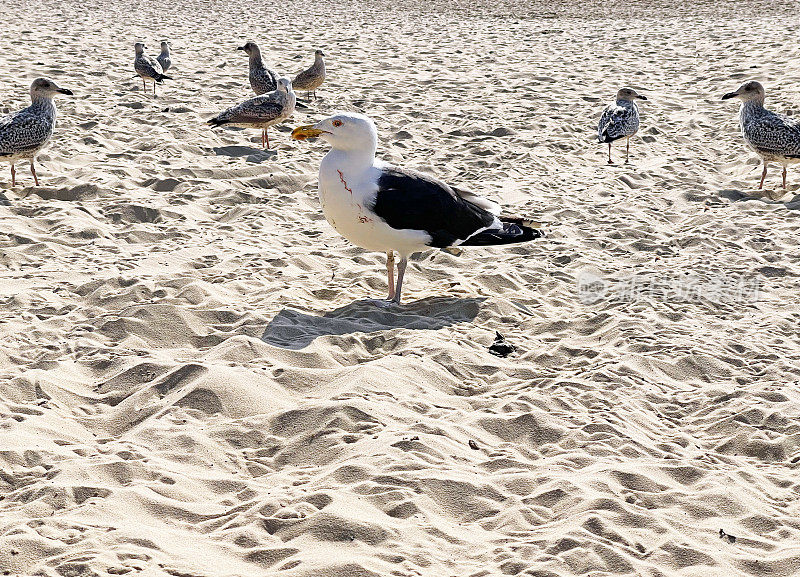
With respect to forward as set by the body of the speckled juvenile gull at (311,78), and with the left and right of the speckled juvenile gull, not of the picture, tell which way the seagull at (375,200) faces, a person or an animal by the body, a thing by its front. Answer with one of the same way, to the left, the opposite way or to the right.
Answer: the opposite way

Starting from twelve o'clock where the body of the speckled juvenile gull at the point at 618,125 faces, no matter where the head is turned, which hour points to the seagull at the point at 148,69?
The seagull is roughly at 9 o'clock from the speckled juvenile gull.

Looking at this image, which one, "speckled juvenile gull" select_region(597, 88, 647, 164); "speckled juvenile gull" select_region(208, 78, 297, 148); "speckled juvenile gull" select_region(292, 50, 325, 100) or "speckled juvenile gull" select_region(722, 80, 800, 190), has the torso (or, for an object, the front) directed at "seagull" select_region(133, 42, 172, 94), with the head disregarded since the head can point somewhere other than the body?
"speckled juvenile gull" select_region(722, 80, 800, 190)

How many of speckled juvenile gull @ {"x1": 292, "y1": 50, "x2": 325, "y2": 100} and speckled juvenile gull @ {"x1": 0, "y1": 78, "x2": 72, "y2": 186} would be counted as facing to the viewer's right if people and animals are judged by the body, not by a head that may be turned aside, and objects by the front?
2

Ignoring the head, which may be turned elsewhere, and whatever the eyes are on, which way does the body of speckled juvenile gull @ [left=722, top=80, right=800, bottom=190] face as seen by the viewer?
to the viewer's left

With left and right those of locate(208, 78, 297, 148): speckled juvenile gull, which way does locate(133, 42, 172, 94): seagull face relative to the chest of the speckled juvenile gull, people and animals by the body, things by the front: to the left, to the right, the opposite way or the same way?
the opposite way

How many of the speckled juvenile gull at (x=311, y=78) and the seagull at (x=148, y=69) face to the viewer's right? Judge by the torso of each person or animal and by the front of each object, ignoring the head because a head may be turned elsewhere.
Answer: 1

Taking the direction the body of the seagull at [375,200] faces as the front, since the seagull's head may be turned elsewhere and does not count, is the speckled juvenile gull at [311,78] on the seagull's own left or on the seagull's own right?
on the seagull's own right

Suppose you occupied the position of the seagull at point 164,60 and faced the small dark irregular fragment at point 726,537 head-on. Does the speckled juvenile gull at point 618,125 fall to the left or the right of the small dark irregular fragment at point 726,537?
left

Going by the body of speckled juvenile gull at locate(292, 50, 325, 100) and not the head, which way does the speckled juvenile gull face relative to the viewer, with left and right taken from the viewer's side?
facing to the right of the viewer

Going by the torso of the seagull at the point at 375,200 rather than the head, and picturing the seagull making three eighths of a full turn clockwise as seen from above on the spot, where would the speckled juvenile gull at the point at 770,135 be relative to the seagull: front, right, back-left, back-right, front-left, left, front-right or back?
front

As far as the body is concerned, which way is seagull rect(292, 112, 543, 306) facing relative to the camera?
to the viewer's left

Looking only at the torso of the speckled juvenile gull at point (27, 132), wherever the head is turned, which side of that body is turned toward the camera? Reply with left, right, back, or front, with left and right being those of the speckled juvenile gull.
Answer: right

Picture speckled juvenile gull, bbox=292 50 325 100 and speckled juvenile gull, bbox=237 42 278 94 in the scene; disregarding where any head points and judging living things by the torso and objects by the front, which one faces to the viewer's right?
speckled juvenile gull, bbox=292 50 325 100
